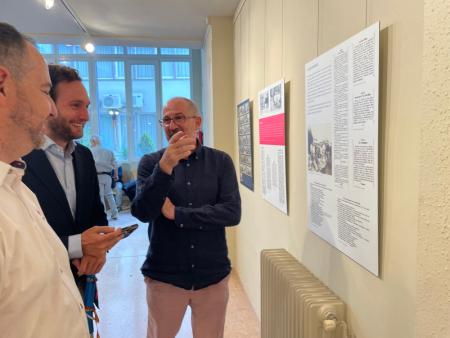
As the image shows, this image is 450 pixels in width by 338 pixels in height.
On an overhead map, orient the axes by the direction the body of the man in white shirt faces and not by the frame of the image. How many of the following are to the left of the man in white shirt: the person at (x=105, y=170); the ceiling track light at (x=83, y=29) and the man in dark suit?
3

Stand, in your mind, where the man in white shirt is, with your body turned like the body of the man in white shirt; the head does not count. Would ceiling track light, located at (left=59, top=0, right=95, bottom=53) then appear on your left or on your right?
on your left

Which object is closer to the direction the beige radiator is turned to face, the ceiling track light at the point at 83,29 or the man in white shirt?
the man in white shirt

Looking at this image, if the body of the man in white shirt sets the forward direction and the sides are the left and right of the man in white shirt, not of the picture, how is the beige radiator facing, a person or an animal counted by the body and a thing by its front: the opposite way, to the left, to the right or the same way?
the opposite way

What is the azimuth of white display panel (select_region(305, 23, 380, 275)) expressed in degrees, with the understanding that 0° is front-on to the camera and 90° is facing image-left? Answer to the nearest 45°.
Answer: approximately 45°

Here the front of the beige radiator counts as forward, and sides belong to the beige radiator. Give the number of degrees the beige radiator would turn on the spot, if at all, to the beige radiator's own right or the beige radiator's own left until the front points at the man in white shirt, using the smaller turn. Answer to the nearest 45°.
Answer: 0° — it already faces them

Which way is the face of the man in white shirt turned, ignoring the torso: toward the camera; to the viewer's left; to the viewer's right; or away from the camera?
to the viewer's right

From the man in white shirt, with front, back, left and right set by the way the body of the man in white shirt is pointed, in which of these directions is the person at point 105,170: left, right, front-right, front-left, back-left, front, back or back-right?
left

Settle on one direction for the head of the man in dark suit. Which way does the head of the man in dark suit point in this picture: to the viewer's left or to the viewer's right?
to the viewer's right

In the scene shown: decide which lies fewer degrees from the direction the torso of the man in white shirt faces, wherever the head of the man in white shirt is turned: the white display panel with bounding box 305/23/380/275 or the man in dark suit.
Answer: the white display panel

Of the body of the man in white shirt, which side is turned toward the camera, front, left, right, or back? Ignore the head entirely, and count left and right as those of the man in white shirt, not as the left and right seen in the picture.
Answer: right

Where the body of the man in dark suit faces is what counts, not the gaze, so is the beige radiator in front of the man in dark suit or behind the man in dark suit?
in front

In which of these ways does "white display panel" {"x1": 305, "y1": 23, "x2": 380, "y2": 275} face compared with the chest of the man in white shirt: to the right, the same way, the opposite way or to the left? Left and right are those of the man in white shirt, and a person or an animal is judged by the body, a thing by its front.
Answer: the opposite way

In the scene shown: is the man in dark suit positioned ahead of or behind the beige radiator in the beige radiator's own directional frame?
ahead

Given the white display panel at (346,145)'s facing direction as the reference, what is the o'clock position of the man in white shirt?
The man in white shirt is roughly at 12 o'clock from the white display panel.
